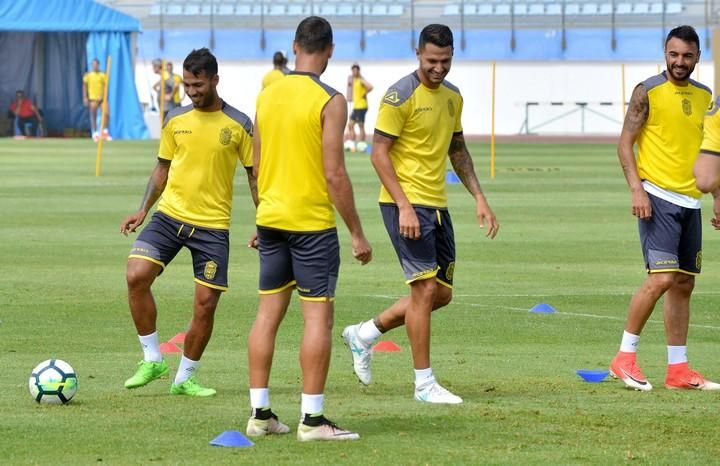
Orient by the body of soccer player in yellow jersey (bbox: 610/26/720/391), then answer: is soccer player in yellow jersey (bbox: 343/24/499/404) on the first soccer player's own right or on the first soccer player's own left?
on the first soccer player's own right

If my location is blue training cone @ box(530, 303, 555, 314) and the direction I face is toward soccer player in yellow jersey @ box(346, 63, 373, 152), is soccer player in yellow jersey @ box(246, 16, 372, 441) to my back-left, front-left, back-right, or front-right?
back-left

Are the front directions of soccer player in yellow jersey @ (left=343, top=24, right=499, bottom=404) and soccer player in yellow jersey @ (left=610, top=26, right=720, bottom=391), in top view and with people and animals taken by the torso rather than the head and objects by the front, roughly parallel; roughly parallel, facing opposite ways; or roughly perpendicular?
roughly parallel

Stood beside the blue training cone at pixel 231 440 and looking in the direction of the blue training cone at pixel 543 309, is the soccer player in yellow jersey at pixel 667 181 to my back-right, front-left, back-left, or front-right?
front-right

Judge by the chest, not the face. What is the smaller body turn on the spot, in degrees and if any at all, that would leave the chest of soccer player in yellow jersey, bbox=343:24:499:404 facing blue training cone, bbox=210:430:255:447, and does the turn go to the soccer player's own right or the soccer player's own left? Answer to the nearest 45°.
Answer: approximately 90° to the soccer player's own right

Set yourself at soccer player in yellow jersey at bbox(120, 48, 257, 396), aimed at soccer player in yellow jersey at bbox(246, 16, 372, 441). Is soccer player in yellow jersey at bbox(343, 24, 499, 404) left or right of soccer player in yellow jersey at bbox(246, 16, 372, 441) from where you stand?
left

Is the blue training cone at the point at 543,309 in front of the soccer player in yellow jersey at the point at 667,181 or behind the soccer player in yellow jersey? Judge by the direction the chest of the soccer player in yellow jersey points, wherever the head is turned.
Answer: behind

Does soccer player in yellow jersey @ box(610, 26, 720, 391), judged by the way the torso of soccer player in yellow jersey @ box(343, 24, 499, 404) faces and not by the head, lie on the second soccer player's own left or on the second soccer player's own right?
on the second soccer player's own left

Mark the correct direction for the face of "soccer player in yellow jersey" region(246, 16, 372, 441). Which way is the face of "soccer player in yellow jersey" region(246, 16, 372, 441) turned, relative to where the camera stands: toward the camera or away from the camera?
away from the camera

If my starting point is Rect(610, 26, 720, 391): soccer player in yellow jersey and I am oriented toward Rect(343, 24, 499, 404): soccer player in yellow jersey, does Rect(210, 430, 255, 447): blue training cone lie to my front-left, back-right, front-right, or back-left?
front-left

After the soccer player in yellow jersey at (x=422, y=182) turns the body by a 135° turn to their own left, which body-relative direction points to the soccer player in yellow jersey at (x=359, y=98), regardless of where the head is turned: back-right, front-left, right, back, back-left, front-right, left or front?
front

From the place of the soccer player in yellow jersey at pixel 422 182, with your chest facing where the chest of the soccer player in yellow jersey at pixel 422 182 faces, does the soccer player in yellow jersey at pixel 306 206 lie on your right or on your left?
on your right

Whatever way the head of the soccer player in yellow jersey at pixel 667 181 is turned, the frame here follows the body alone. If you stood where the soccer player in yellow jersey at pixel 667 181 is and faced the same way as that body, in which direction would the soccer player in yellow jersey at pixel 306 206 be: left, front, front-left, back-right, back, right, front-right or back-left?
right

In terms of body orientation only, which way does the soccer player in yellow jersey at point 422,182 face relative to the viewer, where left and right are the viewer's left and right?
facing the viewer and to the right of the viewer
